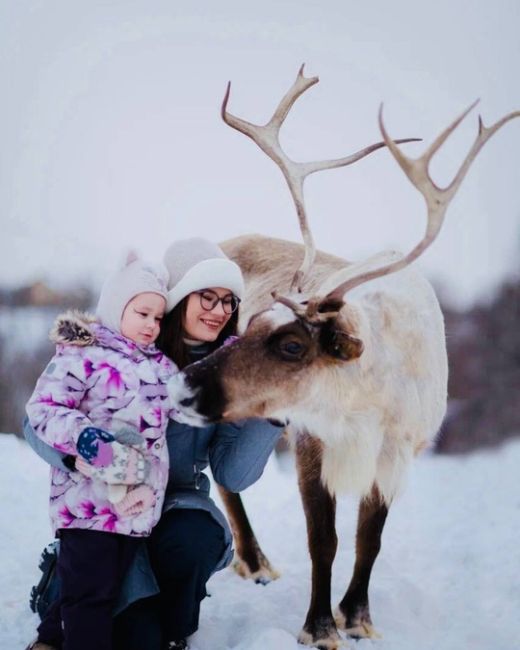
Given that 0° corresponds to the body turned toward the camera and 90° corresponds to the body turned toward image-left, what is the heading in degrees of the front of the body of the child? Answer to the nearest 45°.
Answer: approximately 315°

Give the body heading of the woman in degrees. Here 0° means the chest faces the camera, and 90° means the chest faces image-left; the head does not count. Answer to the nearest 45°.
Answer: approximately 315°

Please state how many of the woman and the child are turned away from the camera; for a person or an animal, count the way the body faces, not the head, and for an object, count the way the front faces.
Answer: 0

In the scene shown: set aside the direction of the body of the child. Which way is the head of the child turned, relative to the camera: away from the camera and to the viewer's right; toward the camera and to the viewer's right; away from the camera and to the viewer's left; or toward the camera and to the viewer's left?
toward the camera and to the viewer's right

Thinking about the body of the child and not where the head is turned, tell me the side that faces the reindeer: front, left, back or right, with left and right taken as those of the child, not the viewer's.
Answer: left
